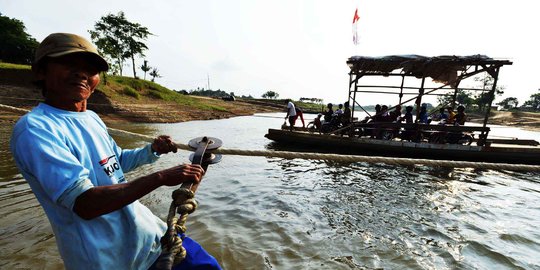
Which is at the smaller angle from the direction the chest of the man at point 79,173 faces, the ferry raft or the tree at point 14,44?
the ferry raft

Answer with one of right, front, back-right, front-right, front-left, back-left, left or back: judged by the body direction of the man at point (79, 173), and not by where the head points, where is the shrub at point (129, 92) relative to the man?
back-left

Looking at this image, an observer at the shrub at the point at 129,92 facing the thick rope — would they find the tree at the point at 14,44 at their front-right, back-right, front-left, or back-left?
back-right

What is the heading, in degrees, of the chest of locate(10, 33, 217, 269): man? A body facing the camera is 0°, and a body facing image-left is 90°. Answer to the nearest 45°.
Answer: approximately 315°

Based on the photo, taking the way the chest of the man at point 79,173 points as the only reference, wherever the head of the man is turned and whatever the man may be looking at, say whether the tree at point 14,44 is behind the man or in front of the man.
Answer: behind
